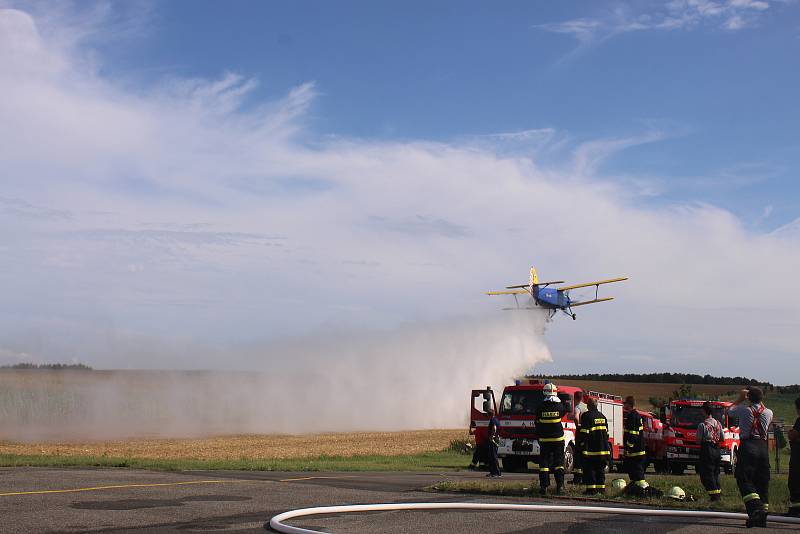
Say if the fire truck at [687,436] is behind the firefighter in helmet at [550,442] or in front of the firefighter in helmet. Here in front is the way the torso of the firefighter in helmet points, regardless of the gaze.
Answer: in front

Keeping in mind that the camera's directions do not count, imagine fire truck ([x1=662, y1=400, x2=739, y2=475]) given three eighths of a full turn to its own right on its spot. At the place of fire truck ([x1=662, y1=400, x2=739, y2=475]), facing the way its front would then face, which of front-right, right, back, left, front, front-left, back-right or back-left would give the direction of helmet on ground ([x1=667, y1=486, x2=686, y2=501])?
back

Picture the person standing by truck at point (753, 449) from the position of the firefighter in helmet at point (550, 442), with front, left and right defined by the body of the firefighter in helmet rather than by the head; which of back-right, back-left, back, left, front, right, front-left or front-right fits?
back-right

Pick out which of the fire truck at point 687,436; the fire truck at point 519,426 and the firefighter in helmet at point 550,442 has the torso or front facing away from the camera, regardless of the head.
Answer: the firefighter in helmet

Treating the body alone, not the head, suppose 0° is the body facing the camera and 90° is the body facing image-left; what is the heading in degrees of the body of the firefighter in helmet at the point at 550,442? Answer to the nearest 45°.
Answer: approximately 180°

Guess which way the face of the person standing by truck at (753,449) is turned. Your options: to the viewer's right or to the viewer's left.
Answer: to the viewer's left

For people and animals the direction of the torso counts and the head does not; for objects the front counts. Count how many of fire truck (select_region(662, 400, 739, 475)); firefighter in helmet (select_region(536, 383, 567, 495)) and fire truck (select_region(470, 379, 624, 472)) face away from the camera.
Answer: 1

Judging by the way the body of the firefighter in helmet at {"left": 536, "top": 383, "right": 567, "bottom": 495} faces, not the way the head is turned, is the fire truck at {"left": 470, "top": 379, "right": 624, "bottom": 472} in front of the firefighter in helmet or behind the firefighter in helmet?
in front

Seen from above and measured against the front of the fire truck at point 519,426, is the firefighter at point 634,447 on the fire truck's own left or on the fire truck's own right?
on the fire truck's own left

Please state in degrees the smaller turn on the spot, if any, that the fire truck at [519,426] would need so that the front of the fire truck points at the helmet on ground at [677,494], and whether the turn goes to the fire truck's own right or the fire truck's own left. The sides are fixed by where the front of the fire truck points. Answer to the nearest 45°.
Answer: approximately 45° to the fire truck's own left

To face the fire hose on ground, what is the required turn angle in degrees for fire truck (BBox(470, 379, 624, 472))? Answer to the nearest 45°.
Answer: approximately 45° to its left

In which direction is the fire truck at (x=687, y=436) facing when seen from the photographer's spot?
facing the viewer and to the left of the viewer
